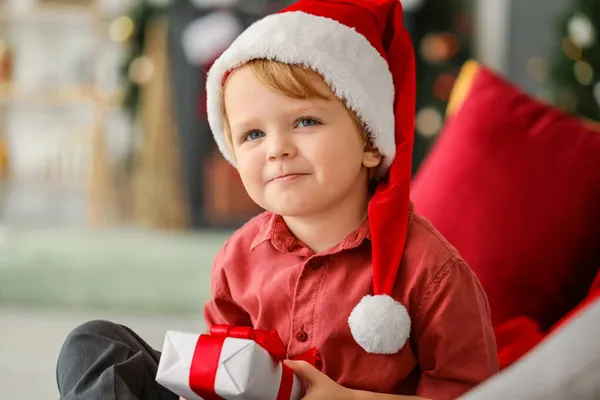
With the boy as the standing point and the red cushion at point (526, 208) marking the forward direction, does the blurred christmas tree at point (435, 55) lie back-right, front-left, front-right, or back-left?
front-left

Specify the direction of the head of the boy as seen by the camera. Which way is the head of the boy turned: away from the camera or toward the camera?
toward the camera

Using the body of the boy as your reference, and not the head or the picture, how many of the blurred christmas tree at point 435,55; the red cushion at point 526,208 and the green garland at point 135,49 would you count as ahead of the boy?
0

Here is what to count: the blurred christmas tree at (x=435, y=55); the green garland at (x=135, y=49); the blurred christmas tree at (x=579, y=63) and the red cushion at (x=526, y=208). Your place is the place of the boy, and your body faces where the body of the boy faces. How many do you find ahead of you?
0

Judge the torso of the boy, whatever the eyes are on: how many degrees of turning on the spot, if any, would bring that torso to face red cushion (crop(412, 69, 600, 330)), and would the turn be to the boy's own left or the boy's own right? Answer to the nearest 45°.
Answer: approximately 180°

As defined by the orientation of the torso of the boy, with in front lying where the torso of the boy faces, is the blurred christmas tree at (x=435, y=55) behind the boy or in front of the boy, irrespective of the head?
behind

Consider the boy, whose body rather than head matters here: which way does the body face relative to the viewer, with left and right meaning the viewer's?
facing the viewer and to the left of the viewer

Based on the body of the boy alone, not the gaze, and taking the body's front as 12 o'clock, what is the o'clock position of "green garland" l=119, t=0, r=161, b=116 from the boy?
The green garland is roughly at 4 o'clock from the boy.

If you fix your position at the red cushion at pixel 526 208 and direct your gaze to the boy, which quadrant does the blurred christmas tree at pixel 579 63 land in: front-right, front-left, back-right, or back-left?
back-right
